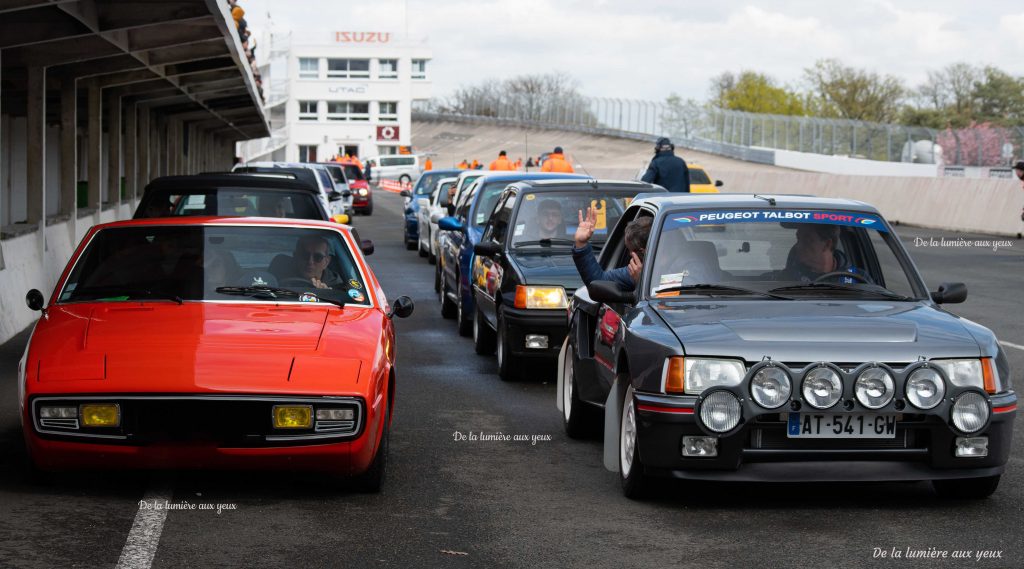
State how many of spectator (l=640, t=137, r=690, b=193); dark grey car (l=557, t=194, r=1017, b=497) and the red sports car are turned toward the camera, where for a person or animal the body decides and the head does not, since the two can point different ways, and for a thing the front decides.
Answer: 2

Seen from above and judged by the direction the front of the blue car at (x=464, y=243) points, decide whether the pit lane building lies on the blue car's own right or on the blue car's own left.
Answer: on the blue car's own right

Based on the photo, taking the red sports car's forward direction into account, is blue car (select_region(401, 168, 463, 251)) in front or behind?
behind

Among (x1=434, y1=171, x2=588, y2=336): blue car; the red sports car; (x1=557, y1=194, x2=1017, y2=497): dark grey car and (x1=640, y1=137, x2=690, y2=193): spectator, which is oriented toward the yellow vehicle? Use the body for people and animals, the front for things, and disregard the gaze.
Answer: the spectator

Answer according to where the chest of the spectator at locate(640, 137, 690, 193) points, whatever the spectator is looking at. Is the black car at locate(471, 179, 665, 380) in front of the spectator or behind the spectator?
behind

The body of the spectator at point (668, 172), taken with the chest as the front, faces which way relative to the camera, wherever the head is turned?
away from the camera

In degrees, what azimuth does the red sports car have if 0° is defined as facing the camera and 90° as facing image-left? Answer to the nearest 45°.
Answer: approximately 0°

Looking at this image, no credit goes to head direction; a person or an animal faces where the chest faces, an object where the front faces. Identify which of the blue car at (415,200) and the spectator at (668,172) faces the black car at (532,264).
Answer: the blue car

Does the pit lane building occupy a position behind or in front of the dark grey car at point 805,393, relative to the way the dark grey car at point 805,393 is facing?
behind

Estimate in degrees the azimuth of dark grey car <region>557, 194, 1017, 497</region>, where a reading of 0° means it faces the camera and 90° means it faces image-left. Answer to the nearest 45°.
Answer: approximately 0°

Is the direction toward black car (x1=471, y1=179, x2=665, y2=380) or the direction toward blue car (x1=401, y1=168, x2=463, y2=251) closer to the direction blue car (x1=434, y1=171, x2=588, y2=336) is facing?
the black car

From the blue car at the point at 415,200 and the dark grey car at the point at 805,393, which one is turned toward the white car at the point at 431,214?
the blue car
